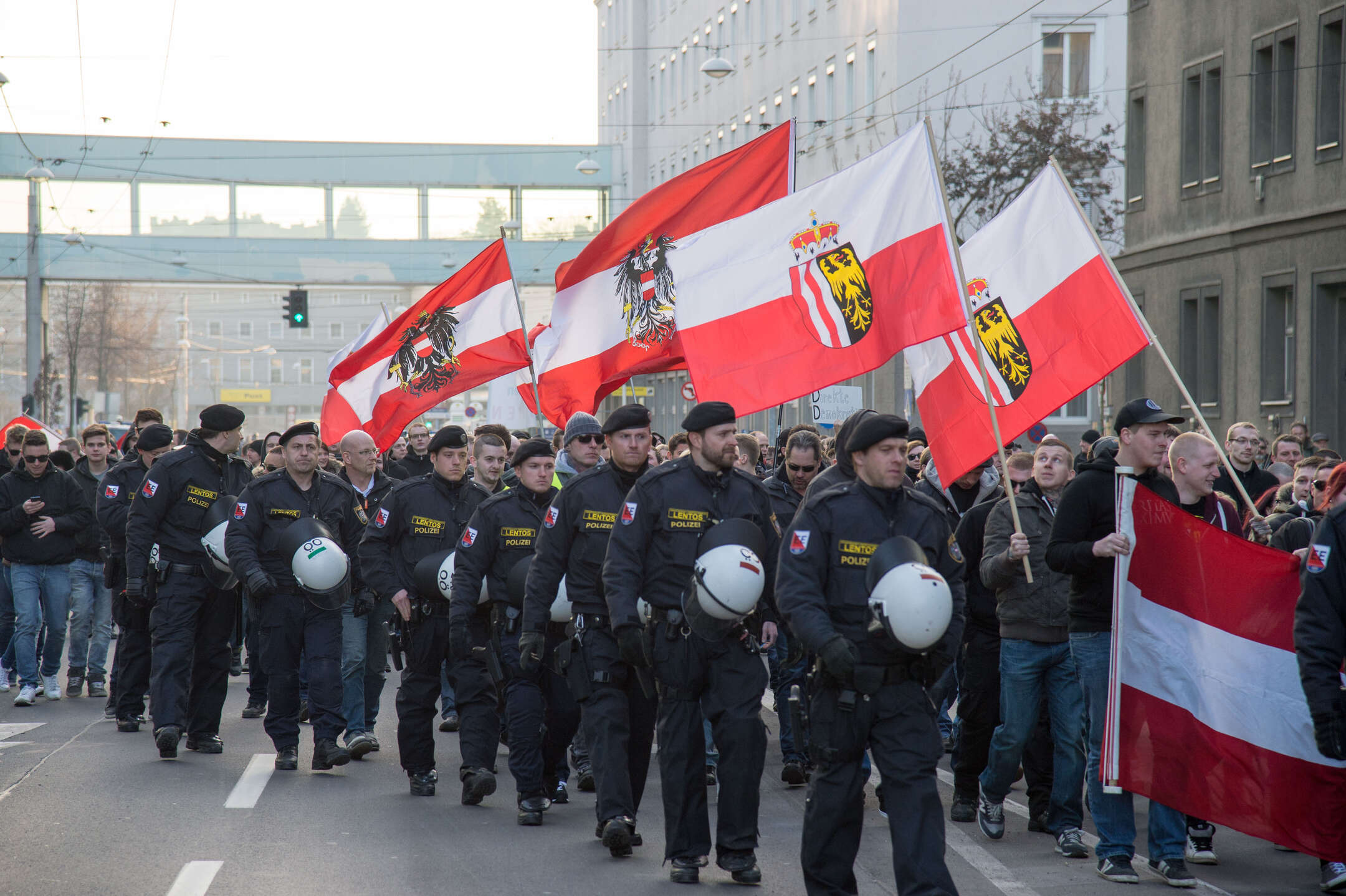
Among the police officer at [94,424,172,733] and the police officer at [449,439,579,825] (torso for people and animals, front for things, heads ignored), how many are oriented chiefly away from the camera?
0

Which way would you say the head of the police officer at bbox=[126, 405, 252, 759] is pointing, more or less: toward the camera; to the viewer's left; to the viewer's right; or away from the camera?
to the viewer's right

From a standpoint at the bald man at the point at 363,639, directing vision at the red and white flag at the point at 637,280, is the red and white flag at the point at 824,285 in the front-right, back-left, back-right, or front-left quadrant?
front-right

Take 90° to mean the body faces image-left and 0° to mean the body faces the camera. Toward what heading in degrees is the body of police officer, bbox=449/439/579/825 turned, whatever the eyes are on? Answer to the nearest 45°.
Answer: approximately 315°

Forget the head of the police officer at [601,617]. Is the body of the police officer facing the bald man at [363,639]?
no

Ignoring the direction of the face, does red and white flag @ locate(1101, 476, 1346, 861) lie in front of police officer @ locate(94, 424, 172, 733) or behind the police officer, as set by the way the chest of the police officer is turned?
in front

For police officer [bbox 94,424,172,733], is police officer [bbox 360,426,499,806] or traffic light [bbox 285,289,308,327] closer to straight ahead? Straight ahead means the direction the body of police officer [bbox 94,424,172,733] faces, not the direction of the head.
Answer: the police officer

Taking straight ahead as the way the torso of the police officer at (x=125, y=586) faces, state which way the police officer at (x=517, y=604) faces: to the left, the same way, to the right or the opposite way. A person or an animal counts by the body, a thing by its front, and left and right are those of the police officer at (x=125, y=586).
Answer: the same way

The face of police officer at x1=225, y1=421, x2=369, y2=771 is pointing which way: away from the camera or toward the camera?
toward the camera

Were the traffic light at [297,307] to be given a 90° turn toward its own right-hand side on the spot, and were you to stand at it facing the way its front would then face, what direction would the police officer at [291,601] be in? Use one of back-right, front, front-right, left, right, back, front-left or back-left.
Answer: left

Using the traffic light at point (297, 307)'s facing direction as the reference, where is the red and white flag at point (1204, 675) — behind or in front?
in front

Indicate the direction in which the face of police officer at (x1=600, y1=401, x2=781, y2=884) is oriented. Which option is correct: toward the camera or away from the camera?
toward the camera

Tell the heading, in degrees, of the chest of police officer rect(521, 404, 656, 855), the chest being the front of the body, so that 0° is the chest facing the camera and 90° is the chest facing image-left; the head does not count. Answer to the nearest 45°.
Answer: approximately 315°

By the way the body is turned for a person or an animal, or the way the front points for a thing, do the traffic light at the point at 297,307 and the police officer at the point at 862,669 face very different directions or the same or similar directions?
same or similar directions

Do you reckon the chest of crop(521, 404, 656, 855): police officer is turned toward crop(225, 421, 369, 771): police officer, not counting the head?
no

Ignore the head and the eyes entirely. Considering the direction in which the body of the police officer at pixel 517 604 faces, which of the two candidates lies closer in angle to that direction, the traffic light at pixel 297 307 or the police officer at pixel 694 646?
the police officer

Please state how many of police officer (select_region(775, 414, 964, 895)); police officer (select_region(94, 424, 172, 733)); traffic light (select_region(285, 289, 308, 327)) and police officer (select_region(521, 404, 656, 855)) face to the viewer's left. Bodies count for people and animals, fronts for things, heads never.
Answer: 0
